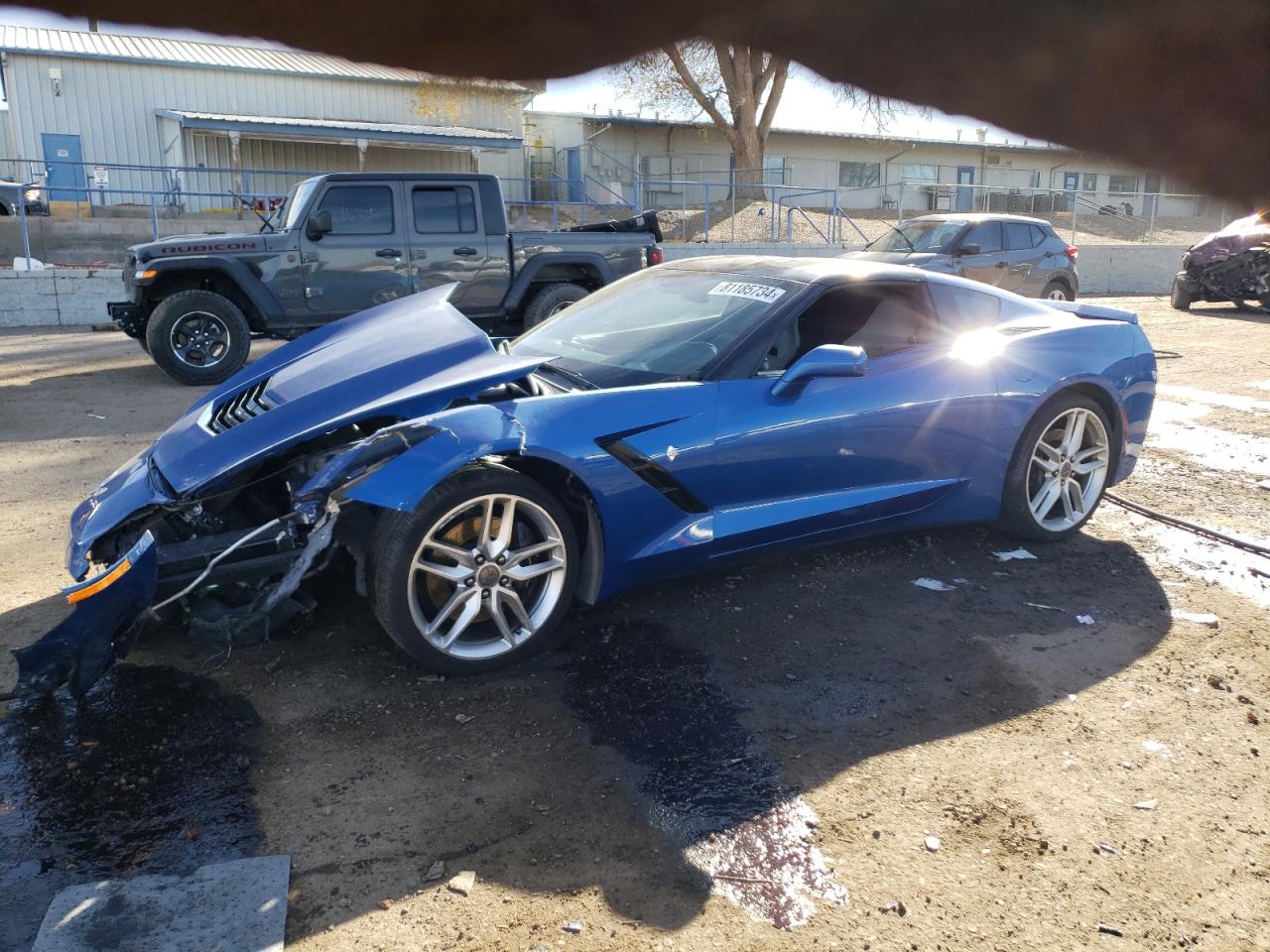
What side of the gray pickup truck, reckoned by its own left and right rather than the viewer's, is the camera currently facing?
left

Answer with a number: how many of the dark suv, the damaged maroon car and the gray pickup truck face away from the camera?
0

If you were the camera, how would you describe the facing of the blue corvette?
facing the viewer and to the left of the viewer

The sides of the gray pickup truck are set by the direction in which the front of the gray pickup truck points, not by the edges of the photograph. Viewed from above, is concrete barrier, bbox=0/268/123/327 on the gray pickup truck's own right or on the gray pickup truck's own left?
on the gray pickup truck's own right

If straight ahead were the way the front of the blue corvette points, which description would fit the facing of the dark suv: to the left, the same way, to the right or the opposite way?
the same way

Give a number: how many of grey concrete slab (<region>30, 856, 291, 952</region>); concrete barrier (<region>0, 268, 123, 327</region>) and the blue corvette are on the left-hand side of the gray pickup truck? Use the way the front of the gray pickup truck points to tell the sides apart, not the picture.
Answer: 2

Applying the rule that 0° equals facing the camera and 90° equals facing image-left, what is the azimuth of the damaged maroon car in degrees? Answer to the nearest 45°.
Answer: approximately 45°

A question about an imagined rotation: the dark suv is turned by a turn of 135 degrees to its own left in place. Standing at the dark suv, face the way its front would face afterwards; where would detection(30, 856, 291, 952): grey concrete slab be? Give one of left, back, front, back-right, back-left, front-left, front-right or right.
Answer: right

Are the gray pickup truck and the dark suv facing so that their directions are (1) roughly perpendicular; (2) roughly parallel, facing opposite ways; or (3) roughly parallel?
roughly parallel

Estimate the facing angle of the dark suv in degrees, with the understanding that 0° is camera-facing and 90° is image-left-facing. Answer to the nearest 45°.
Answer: approximately 45°

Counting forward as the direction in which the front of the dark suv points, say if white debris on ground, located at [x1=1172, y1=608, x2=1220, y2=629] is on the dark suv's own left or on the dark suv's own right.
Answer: on the dark suv's own left

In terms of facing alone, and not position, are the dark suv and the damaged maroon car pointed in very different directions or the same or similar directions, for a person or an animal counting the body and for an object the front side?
same or similar directions

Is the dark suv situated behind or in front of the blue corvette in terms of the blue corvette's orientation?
behind

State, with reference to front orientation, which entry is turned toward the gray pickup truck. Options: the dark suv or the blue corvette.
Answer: the dark suv

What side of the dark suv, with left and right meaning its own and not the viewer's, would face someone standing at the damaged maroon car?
back

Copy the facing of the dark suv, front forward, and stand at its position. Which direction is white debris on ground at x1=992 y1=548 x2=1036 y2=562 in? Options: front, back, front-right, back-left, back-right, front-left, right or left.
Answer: front-left
